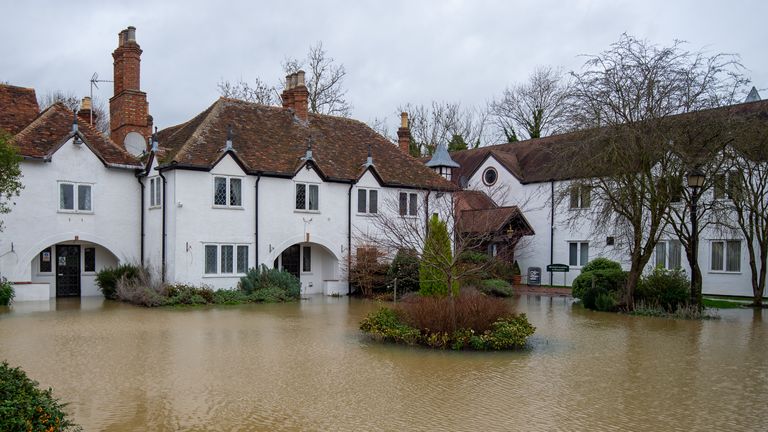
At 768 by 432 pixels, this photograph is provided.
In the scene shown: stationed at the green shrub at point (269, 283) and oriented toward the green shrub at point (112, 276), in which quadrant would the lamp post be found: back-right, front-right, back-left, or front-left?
back-left

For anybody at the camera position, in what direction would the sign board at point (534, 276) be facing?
facing the viewer

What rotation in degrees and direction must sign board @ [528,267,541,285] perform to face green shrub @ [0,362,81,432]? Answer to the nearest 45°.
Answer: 0° — it already faces it

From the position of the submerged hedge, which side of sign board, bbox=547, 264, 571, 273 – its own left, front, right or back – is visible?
front

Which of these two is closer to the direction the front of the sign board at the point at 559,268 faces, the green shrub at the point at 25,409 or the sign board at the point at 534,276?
the green shrub

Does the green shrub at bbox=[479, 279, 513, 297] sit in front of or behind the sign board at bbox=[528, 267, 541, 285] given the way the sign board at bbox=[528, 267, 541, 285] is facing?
in front

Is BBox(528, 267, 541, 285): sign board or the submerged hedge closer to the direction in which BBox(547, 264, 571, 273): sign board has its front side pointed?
the submerged hedge

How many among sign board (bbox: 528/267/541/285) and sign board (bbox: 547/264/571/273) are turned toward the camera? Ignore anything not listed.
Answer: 2

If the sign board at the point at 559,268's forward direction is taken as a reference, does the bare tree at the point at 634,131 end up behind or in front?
in front
